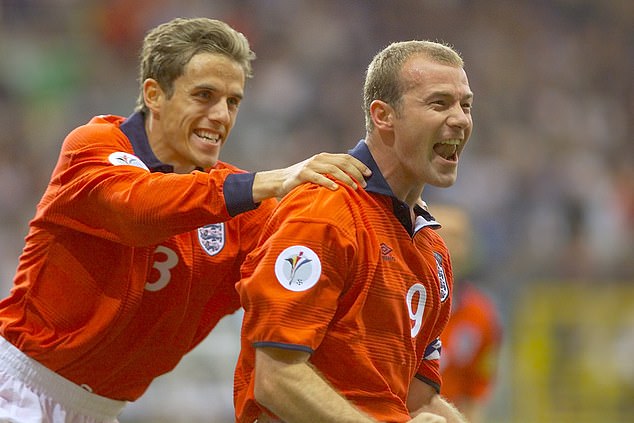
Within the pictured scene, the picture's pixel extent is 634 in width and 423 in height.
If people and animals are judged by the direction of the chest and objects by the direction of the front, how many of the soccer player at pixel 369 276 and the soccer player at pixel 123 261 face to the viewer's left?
0

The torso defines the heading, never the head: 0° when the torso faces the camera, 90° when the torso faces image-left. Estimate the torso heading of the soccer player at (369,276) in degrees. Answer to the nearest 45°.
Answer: approximately 315°

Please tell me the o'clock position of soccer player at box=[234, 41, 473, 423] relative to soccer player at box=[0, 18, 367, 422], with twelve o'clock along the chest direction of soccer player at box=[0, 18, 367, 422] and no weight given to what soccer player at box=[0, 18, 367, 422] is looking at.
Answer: soccer player at box=[234, 41, 473, 423] is roughly at 12 o'clock from soccer player at box=[0, 18, 367, 422].

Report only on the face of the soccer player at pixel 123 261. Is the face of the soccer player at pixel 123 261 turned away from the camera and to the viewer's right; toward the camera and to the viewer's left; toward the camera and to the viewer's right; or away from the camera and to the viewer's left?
toward the camera and to the viewer's right

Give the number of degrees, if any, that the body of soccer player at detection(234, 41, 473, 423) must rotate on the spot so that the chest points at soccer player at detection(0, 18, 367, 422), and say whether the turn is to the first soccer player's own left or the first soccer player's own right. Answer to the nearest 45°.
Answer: approximately 180°

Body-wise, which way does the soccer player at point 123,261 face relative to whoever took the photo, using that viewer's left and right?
facing the viewer and to the right of the viewer

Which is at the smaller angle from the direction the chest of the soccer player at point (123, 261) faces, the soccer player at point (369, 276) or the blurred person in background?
the soccer player

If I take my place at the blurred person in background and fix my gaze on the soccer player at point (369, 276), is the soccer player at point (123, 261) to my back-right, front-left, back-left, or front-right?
front-right

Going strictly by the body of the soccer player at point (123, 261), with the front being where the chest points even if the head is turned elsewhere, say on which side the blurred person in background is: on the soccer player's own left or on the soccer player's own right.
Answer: on the soccer player's own left
